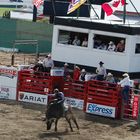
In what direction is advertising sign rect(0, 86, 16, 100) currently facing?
toward the camera

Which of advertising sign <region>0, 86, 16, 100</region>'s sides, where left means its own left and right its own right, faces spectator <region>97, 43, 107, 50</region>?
left

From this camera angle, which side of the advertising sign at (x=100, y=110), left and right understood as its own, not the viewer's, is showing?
front

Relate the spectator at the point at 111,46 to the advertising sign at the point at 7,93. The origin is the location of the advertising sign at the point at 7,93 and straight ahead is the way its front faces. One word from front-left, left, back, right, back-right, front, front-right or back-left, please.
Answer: left

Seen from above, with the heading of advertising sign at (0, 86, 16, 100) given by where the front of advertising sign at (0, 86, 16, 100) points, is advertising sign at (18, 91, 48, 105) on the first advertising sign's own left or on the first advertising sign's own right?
on the first advertising sign's own left

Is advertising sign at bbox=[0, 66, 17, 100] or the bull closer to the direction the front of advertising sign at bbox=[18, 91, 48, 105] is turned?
the bull
